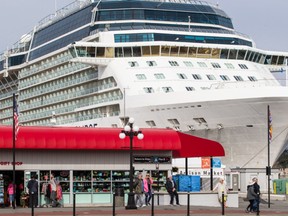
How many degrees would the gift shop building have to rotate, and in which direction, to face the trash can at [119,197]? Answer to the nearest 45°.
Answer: approximately 45° to its left

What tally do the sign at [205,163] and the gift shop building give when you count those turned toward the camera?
2

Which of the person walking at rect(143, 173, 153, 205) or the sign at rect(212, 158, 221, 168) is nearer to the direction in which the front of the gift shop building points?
the person walking

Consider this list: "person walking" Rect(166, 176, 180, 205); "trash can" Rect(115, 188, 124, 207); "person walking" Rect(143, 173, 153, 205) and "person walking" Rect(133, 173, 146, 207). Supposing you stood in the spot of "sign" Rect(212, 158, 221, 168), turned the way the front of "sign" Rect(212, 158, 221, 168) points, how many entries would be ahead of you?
4

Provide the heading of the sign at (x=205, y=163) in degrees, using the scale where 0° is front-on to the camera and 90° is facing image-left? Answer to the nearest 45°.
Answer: approximately 0°

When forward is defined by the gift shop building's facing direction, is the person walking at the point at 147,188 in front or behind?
in front

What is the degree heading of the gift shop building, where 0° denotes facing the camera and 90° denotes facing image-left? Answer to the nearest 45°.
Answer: approximately 0°

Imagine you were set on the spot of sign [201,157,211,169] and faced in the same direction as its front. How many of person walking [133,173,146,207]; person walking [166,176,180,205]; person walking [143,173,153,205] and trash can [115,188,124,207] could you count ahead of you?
4

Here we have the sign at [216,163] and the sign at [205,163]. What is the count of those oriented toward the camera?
2
